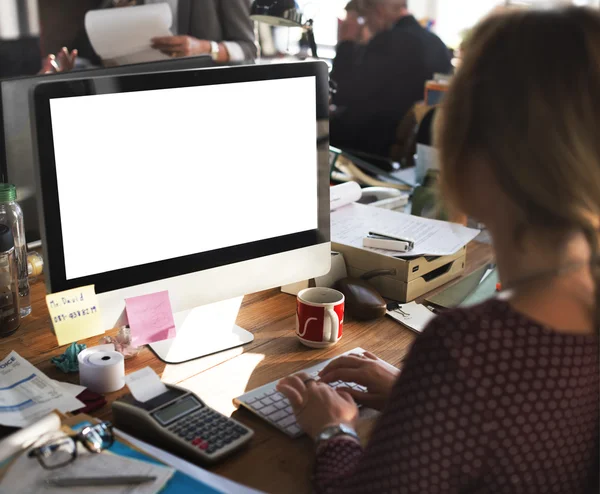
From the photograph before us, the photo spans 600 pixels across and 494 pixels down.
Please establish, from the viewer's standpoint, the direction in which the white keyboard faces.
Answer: facing the viewer and to the right of the viewer

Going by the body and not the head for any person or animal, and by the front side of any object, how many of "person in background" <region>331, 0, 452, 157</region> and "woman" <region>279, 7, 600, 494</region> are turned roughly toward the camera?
0

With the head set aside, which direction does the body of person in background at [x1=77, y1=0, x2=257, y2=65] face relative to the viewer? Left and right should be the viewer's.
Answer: facing the viewer and to the left of the viewer

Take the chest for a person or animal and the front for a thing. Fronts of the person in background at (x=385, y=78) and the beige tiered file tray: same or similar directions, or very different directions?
very different directions

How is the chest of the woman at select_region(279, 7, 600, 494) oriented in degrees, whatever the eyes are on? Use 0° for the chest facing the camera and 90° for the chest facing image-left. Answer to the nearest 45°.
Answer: approximately 135°

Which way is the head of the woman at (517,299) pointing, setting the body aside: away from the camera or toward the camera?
away from the camera

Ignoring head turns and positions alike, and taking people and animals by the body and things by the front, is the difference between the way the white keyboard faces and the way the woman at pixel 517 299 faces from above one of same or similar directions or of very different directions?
very different directions
